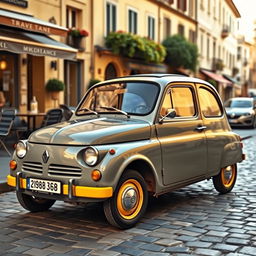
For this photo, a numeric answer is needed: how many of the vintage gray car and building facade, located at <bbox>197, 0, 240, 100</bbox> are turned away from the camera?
0

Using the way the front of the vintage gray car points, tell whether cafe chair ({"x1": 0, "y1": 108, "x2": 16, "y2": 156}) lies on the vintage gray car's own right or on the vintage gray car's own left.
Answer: on the vintage gray car's own right

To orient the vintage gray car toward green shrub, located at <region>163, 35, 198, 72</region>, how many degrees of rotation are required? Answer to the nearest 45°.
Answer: approximately 135° to its right

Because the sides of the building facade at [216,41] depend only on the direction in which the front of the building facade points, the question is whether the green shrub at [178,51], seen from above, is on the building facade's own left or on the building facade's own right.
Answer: on the building facade's own right

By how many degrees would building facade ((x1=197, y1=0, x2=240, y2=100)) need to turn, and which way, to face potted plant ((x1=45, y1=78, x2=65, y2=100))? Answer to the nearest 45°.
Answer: approximately 45° to its right

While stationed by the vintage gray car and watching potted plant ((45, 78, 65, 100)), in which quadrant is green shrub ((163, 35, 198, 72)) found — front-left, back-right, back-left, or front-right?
front-right

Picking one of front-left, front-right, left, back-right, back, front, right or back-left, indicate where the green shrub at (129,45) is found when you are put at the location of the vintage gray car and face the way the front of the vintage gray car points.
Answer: back-right

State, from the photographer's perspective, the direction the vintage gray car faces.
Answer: facing the viewer and to the left of the viewer
